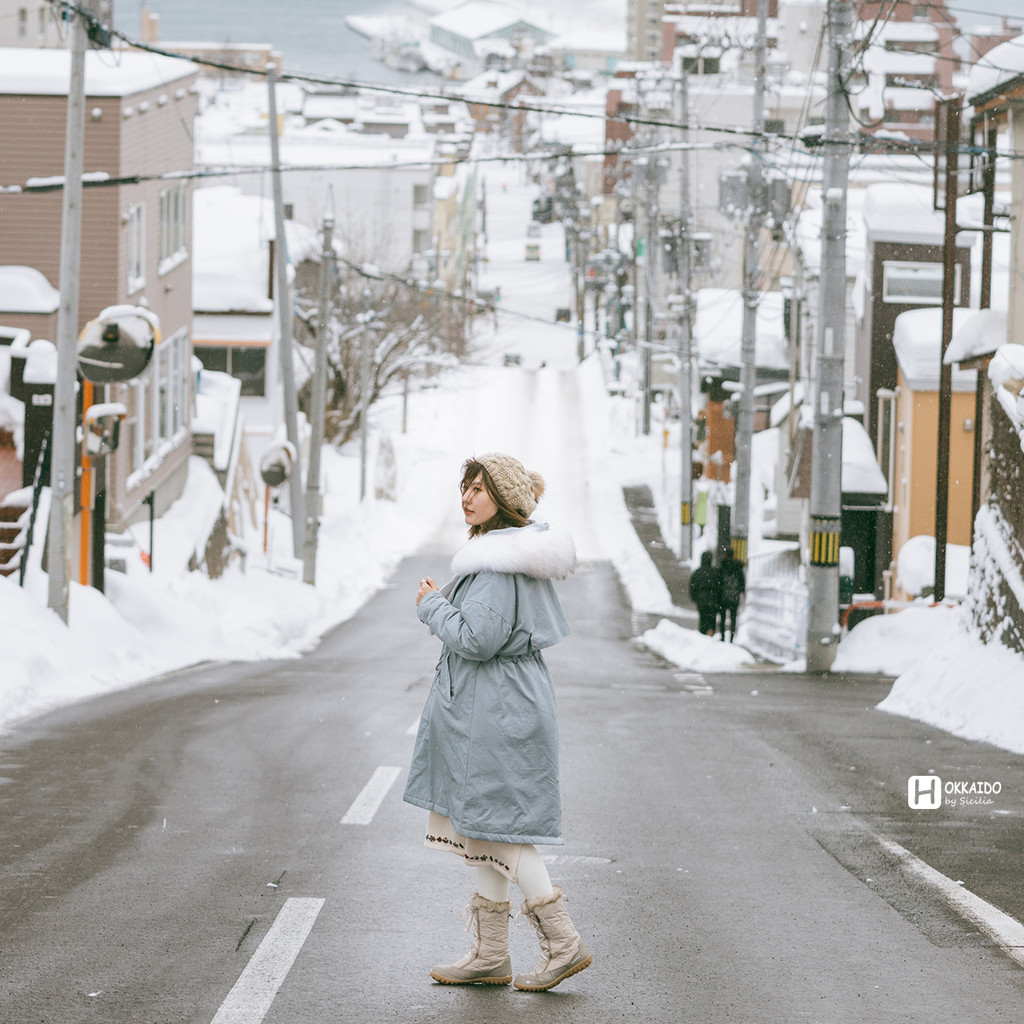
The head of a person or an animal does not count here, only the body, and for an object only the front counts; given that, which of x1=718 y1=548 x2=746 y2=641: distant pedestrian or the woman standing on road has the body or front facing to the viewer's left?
the woman standing on road

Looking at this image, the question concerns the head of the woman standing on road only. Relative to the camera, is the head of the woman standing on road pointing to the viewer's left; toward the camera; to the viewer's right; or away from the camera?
to the viewer's left

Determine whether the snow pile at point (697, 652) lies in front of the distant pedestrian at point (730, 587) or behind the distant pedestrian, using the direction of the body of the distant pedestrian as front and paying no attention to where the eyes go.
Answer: behind

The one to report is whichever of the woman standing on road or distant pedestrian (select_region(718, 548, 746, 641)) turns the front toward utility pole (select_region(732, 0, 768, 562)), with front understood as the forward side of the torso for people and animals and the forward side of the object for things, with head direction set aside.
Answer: the distant pedestrian

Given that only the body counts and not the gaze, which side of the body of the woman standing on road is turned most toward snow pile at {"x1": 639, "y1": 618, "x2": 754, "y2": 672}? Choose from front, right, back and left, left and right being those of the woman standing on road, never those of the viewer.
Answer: right

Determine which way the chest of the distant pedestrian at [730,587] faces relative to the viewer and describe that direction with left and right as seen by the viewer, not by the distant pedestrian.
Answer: facing away from the viewer

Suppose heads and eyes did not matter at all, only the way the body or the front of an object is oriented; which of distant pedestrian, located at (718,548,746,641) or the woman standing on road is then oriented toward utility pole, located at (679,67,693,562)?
the distant pedestrian

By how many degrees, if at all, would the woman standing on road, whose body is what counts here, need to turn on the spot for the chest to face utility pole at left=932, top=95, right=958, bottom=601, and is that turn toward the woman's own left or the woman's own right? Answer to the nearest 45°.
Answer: approximately 90° to the woman's own right

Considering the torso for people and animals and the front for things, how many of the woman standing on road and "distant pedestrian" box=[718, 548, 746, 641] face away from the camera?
1

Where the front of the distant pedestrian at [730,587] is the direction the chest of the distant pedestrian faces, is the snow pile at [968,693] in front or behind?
behind

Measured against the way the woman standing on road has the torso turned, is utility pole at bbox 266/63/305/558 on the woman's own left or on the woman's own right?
on the woman's own right

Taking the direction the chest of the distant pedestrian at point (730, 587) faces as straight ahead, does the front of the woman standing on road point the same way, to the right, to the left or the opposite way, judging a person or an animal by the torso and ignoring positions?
to the left

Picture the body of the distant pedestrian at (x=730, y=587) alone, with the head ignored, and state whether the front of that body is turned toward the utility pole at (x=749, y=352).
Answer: yes

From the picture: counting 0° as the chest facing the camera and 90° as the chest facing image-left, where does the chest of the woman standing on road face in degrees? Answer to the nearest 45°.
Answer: approximately 90°
